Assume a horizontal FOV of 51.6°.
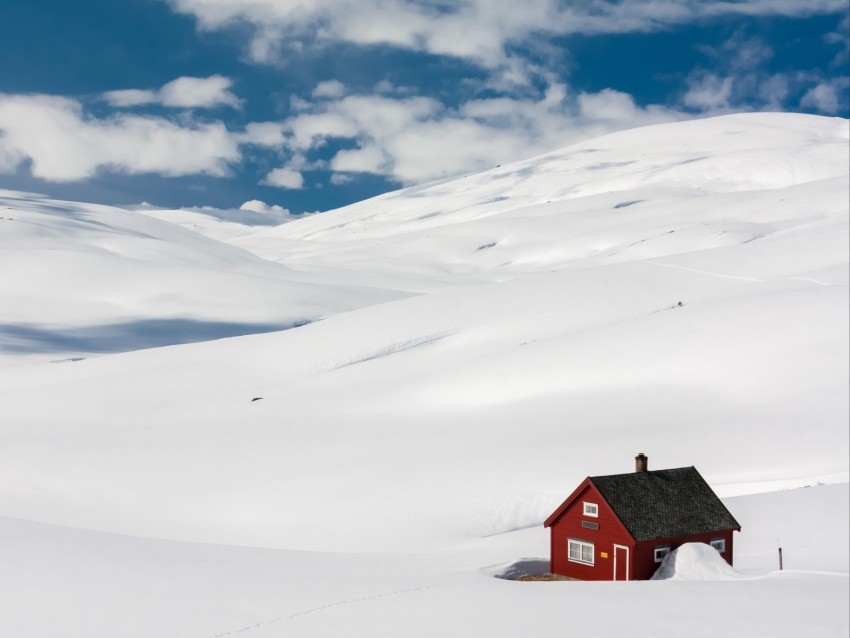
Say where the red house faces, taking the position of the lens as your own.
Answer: facing the viewer and to the left of the viewer
